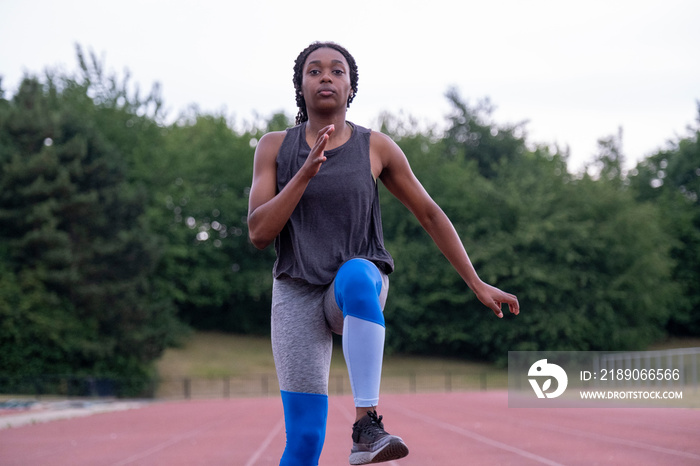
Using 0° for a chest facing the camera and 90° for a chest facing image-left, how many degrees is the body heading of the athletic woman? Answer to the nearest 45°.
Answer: approximately 0°

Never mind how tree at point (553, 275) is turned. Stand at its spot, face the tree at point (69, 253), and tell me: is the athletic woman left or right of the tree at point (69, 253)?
left

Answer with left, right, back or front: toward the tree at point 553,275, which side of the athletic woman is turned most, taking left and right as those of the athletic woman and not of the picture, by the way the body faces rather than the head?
back

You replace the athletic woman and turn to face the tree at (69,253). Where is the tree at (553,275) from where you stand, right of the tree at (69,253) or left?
right

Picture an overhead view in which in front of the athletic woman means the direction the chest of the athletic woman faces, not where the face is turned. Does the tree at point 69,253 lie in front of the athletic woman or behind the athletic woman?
behind
